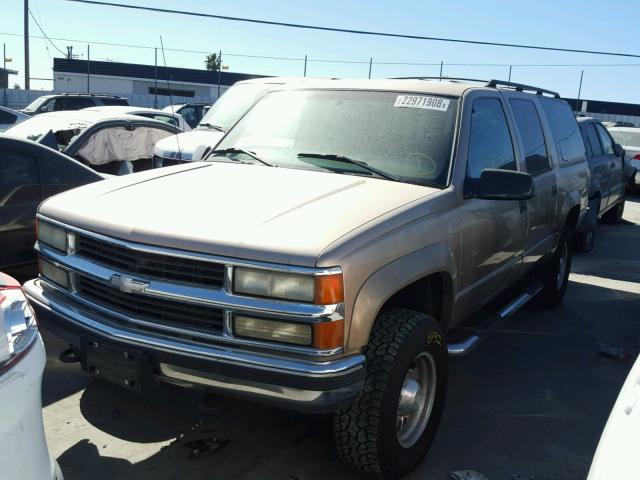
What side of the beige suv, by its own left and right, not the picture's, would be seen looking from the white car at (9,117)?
right

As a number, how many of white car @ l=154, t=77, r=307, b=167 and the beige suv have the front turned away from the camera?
0

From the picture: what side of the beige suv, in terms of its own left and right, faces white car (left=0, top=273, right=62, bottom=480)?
front

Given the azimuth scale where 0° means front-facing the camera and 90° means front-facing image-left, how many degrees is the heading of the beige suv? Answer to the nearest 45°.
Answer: approximately 45°

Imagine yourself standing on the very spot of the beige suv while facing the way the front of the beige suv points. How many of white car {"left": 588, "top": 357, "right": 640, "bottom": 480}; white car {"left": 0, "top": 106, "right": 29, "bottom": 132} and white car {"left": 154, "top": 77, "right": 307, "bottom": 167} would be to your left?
1

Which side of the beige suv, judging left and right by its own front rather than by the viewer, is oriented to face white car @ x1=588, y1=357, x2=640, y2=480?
left

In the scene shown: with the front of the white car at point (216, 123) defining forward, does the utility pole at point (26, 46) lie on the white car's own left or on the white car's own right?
on the white car's own right

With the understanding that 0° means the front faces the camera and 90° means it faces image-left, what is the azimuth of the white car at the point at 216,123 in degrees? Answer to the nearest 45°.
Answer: approximately 45°

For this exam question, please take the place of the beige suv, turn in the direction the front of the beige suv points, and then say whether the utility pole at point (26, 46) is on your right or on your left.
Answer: on your right

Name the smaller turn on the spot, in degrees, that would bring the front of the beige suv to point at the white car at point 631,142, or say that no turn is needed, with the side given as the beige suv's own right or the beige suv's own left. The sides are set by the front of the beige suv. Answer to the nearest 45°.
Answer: approximately 180°
